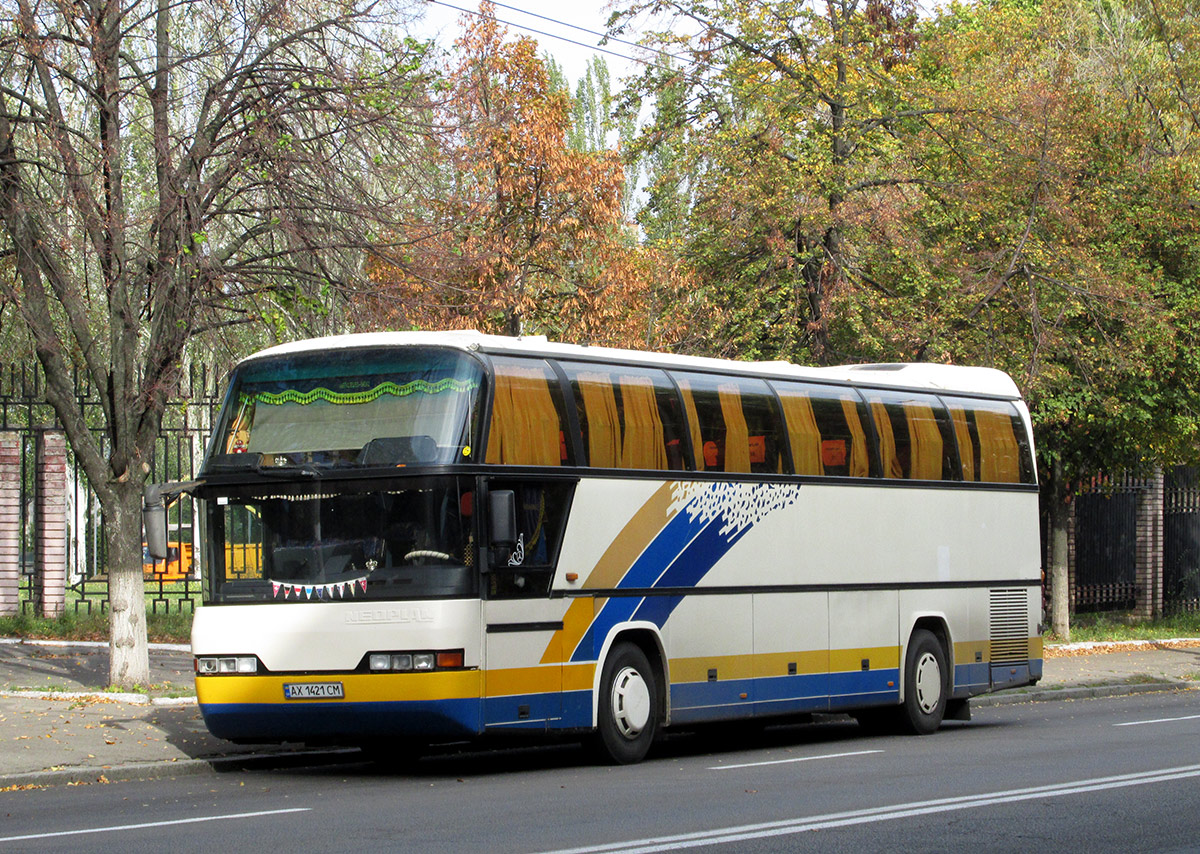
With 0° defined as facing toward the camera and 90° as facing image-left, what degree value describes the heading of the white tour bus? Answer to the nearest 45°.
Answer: approximately 45°

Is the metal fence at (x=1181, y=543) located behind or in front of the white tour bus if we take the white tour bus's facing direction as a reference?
behind

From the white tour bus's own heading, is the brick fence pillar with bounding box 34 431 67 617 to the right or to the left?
on its right

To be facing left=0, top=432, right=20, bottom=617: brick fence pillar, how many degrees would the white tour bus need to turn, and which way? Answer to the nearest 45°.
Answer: approximately 90° to its right

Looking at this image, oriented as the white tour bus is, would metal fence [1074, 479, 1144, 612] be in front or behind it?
behind

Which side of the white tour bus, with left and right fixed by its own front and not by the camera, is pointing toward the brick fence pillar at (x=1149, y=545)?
back

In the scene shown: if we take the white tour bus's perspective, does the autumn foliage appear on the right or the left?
on its right
